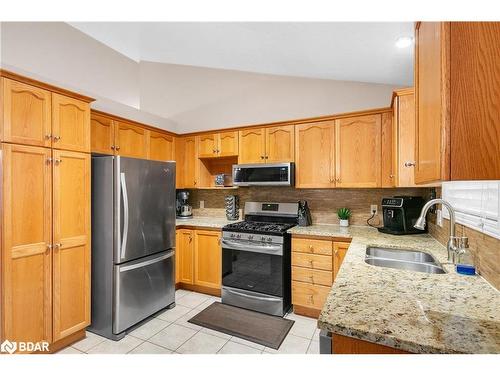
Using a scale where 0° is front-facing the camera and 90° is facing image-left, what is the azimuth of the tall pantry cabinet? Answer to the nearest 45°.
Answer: approximately 315°

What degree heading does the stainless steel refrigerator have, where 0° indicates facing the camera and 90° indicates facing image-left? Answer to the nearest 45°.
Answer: approximately 315°

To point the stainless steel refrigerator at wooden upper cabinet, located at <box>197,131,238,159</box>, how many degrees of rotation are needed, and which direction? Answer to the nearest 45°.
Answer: approximately 90° to its left

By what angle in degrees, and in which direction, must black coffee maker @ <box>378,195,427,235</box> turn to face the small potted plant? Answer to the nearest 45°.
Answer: approximately 90° to its right

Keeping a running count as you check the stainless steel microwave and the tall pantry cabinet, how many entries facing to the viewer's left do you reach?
0
